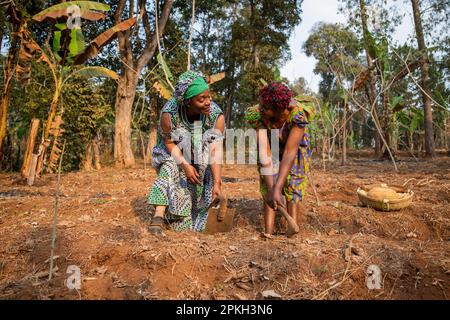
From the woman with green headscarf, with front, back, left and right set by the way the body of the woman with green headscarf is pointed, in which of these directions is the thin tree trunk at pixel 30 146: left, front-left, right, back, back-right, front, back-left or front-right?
back-right

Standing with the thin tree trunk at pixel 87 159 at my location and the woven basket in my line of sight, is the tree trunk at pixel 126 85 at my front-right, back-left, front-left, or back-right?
front-left

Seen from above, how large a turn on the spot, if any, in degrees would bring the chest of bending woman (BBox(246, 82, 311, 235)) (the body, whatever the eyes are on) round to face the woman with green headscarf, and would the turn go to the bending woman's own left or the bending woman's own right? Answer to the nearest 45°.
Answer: approximately 45° to the bending woman's own right

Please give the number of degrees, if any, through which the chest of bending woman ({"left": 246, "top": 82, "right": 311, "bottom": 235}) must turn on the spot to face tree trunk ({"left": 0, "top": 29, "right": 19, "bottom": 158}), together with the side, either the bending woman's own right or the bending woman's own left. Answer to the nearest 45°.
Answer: approximately 90° to the bending woman's own right

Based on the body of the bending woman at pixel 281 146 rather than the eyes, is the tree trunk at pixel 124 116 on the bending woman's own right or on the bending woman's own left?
on the bending woman's own right

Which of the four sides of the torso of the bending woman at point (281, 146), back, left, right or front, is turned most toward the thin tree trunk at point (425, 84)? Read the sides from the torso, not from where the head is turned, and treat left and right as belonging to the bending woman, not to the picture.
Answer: back

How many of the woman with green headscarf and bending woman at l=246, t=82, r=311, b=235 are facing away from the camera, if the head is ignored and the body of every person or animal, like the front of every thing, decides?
0

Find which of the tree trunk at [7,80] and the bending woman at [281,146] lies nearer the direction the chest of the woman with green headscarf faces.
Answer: the bending woman

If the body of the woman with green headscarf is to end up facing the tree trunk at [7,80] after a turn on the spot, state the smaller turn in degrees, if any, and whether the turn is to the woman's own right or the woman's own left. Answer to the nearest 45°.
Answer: approximately 135° to the woman's own right

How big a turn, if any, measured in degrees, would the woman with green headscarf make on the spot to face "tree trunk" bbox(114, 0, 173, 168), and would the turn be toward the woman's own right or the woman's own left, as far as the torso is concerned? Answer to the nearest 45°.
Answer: approximately 180°

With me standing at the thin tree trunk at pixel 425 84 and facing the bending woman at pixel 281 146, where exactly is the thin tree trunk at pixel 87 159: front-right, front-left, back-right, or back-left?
front-right

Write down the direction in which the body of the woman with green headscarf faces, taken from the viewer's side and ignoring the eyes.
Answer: toward the camera

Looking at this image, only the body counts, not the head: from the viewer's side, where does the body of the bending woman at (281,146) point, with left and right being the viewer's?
facing the viewer and to the left of the viewer

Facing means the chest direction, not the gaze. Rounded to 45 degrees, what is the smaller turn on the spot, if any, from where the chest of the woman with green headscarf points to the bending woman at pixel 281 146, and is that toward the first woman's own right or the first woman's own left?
approximately 90° to the first woman's own left

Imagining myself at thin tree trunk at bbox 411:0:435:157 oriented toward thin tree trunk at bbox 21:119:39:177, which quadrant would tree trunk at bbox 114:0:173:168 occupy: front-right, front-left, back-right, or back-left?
front-right

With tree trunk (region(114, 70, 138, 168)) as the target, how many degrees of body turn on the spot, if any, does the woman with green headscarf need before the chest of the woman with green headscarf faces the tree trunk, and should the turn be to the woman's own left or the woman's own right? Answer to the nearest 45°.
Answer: approximately 180°
